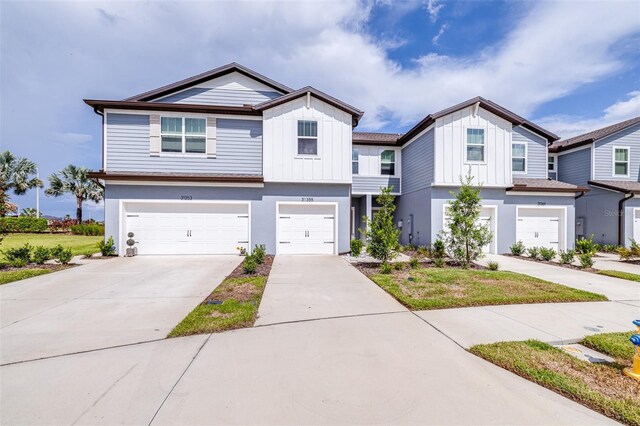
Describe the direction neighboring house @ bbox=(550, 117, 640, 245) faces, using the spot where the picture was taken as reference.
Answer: facing the viewer and to the right of the viewer

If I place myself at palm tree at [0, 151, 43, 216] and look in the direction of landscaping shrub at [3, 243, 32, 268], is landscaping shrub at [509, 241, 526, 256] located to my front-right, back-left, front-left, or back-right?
front-left

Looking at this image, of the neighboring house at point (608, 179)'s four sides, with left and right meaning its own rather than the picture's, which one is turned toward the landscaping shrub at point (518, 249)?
right

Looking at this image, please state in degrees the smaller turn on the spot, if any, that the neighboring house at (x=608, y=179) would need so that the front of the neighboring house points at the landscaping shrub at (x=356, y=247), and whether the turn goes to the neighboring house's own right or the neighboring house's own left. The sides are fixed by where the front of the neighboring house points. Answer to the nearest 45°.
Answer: approximately 90° to the neighboring house's own right

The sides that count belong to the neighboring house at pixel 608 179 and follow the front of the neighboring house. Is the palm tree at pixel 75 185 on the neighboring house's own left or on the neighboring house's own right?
on the neighboring house's own right

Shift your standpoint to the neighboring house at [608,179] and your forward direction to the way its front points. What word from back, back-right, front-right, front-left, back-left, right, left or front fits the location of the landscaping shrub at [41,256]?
right

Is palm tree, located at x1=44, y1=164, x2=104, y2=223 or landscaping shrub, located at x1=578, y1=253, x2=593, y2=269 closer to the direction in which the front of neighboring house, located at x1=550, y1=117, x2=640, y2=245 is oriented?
the landscaping shrub

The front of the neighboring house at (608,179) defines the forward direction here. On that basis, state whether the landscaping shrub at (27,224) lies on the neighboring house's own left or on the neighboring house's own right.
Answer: on the neighboring house's own right

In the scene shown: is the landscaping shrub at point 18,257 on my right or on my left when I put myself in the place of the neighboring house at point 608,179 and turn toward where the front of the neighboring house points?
on my right

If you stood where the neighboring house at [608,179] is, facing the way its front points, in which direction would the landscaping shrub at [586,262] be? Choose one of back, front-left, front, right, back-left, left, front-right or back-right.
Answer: front-right

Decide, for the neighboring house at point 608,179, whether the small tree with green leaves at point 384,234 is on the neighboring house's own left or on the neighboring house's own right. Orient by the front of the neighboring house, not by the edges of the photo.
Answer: on the neighboring house's own right
